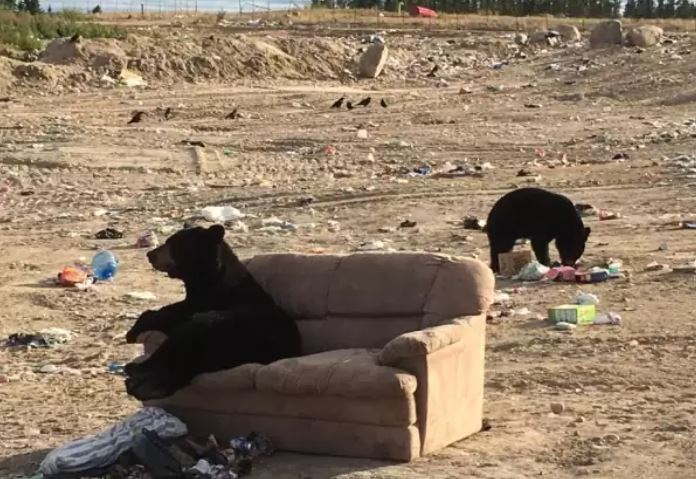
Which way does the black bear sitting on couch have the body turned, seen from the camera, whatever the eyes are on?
to the viewer's left

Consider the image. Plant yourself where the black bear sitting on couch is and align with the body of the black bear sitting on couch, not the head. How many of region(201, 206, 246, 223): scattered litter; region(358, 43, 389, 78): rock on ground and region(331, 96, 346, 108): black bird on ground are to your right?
3

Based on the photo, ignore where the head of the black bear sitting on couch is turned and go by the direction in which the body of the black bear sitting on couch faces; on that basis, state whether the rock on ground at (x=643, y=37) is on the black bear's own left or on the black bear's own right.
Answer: on the black bear's own right

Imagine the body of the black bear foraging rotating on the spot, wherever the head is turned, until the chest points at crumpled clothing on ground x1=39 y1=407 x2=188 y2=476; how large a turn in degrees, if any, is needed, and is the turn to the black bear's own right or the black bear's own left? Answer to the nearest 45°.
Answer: approximately 90° to the black bear's own right

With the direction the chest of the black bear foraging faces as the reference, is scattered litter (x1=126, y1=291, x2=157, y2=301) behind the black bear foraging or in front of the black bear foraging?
behind

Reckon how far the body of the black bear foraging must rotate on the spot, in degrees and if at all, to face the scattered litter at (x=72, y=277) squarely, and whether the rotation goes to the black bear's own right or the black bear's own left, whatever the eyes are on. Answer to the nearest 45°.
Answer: approximately 180°

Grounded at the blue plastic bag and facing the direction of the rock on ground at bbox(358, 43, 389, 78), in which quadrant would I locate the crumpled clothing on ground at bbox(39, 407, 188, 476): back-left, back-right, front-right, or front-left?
back-right

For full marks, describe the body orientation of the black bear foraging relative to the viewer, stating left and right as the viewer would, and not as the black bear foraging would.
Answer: facing to the right of the viewer

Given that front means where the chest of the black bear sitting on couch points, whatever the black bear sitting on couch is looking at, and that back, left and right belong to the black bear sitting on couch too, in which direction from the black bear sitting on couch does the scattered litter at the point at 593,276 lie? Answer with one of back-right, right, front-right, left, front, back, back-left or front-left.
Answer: back-right

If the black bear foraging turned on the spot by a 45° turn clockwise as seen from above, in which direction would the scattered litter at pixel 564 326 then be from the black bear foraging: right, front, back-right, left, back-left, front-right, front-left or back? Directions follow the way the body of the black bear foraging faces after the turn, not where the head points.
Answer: front-right

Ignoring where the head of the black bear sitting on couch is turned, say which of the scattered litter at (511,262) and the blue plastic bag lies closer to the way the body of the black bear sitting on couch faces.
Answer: the blue plastic bag

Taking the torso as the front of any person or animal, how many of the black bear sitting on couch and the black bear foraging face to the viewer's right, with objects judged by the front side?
1

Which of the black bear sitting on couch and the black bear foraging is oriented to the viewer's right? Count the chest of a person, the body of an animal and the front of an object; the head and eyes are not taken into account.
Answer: the black bear foraging

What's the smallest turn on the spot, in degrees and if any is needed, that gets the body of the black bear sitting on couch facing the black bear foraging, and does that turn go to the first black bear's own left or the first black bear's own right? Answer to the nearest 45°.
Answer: approximately 135° to the first black bear's own right

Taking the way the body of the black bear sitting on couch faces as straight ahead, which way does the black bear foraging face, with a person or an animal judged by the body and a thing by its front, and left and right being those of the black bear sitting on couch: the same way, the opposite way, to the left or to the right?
the opposite way

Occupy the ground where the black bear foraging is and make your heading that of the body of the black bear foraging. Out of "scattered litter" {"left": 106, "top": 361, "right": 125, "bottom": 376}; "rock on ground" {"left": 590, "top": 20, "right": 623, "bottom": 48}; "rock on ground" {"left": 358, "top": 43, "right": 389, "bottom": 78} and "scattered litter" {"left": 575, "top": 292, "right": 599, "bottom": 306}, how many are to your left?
2

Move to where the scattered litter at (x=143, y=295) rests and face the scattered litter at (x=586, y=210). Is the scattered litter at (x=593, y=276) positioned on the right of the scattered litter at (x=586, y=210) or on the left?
right
